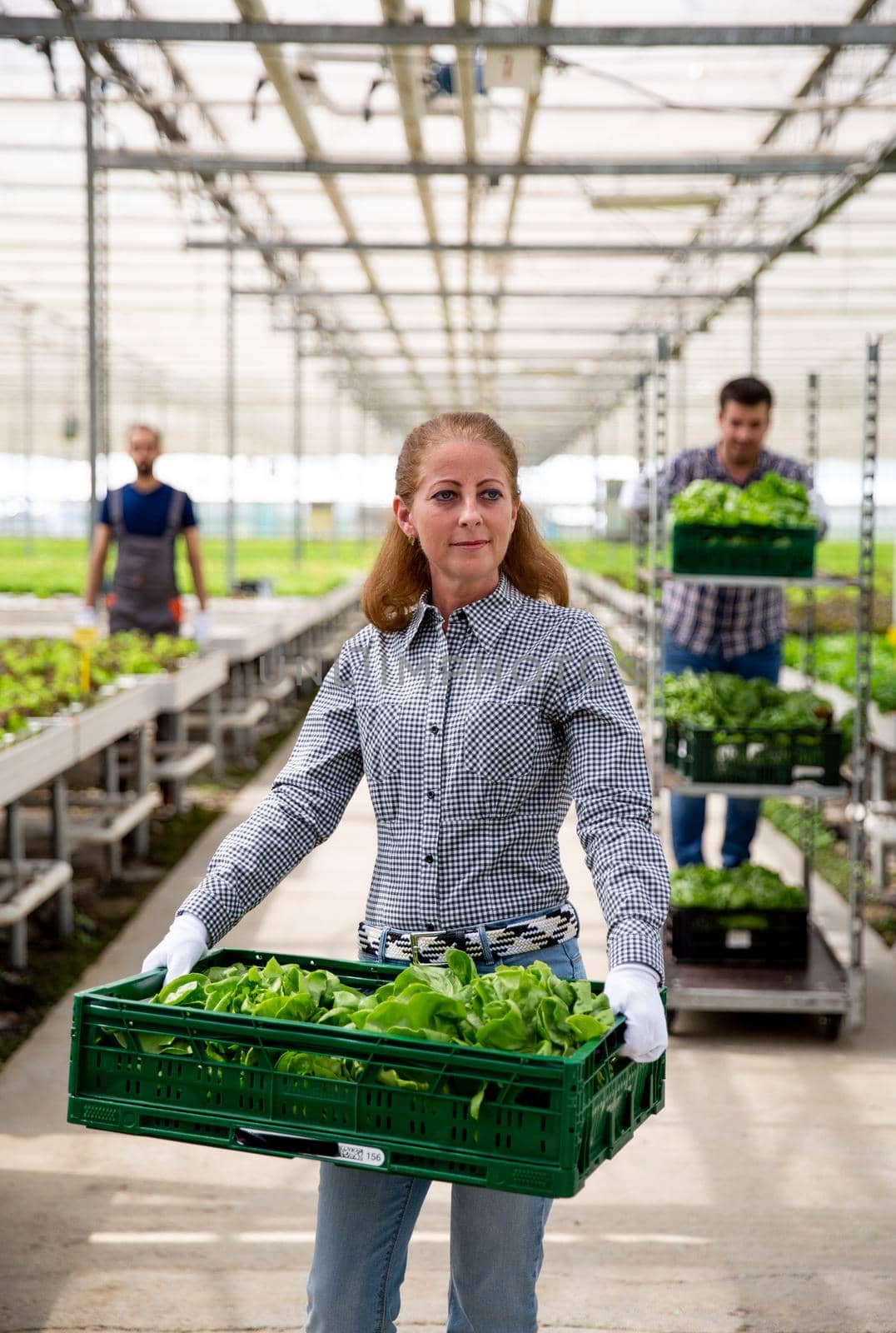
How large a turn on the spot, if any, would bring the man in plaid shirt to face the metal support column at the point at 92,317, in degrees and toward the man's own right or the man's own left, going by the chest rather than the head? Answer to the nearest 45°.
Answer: approximately 135° to the man's own right

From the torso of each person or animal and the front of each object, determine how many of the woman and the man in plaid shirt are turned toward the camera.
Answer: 2

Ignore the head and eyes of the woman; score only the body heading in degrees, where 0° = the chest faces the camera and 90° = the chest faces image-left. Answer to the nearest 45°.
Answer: approximately 0°

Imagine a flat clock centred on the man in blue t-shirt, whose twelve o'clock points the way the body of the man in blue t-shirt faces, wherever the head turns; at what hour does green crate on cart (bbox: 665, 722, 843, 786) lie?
The green crate on cart is roughly at 11 o'clock from the man in blue t-shirt.

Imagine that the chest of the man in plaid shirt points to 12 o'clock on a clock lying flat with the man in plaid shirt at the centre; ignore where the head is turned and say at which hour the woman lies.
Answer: The woman is roughly at 12 o'clock from the man in plaid shirt.

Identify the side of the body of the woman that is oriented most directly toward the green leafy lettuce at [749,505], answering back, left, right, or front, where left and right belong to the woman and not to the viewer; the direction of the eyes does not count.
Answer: back
